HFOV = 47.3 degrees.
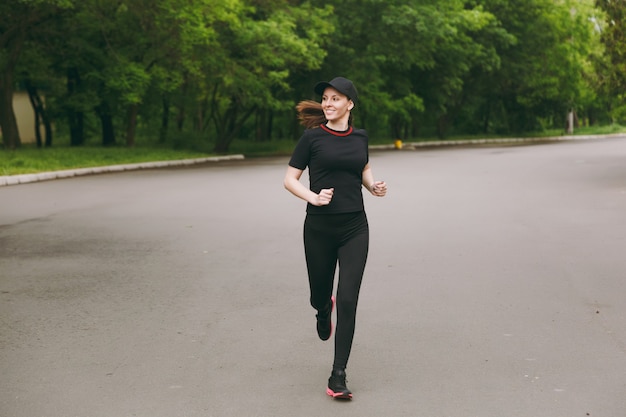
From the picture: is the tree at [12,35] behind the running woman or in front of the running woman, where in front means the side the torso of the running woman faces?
behind

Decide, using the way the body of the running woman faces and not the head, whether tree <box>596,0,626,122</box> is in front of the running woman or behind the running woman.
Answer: behind

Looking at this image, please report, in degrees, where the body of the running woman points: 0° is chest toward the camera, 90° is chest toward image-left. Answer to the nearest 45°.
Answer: approximately 0°
